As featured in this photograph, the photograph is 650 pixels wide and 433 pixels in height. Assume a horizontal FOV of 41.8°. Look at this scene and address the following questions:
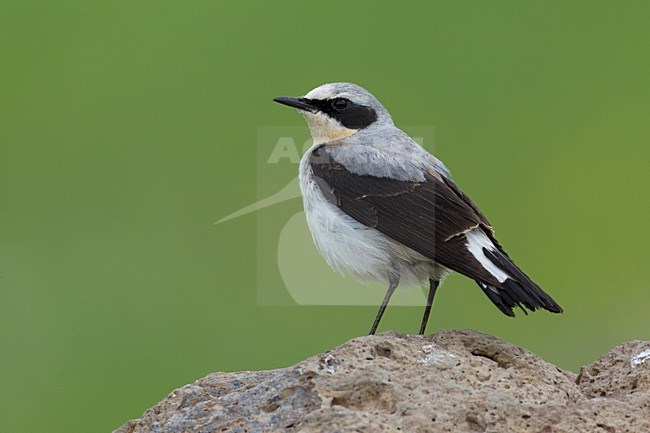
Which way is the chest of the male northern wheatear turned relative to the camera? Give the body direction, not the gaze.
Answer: to the viewer's left

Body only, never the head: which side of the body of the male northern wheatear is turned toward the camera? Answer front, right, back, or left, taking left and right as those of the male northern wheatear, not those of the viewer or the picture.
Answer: left
